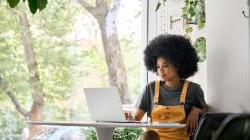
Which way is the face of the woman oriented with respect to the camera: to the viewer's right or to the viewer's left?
to the viewer's left

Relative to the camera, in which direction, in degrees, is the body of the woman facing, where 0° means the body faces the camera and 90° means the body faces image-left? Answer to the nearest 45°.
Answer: approximately 45°

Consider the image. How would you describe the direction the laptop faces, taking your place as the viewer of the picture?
facing away from the viewer and to the right of the viewer

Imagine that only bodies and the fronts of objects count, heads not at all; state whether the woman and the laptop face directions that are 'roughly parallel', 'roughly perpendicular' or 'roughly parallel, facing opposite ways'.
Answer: roughly parallel, facing opposite ways

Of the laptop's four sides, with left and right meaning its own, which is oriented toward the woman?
front

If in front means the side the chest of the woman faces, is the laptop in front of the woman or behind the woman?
in front

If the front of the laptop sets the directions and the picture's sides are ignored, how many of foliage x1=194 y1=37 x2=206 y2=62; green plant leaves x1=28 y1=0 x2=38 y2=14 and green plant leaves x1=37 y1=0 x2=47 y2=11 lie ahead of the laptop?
1

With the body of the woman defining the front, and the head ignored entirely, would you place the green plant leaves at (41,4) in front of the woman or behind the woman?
in front

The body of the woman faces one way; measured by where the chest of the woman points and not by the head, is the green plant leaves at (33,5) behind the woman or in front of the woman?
in front

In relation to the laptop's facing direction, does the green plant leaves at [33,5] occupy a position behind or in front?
behind

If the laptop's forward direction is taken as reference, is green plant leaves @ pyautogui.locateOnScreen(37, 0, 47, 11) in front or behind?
behind
